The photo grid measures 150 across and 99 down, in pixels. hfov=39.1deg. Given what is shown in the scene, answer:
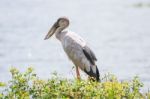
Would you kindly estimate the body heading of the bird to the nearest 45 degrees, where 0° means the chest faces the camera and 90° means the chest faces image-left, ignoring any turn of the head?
approximately 90°
